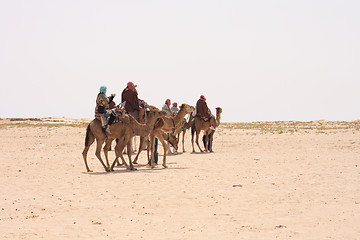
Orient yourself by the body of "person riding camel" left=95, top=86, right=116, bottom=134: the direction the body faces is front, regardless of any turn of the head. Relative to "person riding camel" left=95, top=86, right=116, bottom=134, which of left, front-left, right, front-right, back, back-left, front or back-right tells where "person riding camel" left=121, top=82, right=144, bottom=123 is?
front-left

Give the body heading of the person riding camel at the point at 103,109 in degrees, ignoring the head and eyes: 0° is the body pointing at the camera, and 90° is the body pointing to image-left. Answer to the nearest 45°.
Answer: approximately 270°

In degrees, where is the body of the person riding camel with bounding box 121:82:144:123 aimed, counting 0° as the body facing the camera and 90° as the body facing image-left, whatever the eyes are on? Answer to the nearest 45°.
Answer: approximately 270°

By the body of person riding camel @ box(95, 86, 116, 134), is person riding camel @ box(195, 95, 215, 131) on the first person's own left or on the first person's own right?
on the first person's own left

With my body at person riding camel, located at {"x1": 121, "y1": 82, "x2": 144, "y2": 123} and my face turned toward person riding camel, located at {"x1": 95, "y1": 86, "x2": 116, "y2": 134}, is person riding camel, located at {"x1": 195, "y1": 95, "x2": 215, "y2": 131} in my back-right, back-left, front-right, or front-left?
back-right

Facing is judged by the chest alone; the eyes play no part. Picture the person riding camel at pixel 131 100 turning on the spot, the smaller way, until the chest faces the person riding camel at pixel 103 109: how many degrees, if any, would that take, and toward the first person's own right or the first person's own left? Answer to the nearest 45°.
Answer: approximately 135° to the first person's own right

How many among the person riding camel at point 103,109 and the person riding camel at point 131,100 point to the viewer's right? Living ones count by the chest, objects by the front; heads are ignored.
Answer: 2
